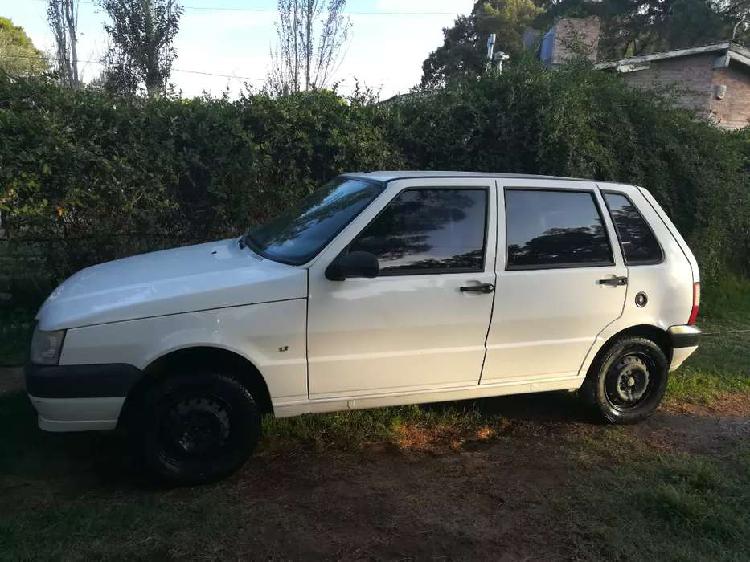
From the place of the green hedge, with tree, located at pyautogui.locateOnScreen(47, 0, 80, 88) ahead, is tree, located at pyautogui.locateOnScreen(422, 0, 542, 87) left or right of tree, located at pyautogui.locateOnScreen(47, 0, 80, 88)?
right

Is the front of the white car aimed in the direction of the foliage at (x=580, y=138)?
no

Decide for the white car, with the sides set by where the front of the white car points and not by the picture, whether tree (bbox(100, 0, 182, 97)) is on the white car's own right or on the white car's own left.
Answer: on the white car's own right

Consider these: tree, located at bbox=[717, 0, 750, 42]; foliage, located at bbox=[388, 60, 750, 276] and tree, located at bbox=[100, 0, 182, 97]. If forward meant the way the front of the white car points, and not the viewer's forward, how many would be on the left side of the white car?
0

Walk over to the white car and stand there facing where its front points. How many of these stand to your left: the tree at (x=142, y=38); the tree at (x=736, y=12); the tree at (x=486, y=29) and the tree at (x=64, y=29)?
0

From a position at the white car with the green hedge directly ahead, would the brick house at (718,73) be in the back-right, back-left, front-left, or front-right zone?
front-right

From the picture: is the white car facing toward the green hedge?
no

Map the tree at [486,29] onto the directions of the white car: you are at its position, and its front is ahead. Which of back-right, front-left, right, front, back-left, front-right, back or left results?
right

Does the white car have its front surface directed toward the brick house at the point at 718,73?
no

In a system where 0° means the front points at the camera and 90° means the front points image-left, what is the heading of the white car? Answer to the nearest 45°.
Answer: approximately 90°

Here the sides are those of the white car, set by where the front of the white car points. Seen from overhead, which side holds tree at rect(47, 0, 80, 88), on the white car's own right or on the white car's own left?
on the white car's own right

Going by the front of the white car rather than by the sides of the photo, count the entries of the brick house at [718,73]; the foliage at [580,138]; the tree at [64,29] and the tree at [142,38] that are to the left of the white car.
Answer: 0

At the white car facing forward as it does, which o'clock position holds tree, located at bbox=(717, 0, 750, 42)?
The tree is roughly at 4 o'clock from the white car.
